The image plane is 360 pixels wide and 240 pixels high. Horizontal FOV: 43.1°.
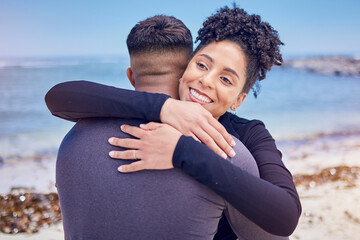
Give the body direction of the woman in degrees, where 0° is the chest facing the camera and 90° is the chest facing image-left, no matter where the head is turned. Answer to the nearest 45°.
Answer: approximately 45°

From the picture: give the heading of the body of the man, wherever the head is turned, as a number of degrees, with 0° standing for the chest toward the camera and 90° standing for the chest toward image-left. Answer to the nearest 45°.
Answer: approximately 180°

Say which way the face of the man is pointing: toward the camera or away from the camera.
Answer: away from the camera
